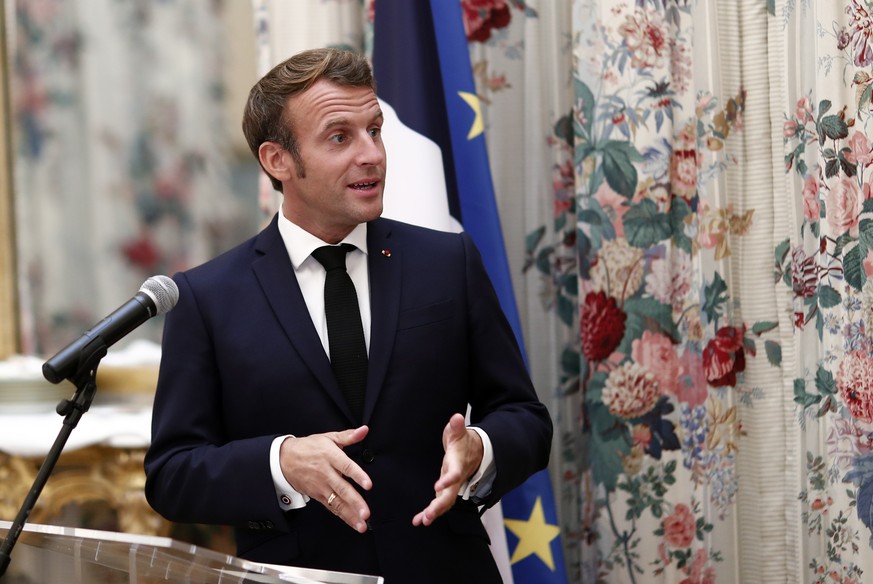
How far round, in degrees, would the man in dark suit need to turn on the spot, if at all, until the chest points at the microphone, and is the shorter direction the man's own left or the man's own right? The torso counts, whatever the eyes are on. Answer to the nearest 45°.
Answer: approximately 90° to the man's own right

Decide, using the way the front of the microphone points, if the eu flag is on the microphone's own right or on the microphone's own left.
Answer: on the microphone's own left

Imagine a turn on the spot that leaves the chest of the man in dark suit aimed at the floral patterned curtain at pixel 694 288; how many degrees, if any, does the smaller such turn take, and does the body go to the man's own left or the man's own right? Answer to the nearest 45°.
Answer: approximately 90° to the man's own left

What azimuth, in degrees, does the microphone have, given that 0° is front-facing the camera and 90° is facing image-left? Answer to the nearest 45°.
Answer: approximately 270°

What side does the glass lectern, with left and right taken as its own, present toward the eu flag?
back

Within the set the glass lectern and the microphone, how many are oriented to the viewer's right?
1

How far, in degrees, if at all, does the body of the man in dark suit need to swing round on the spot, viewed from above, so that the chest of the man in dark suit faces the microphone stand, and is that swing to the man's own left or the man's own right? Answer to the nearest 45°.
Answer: approximately 90° to the man's own right

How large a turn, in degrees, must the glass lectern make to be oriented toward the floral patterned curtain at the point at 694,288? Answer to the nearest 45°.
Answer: approximately 180°
